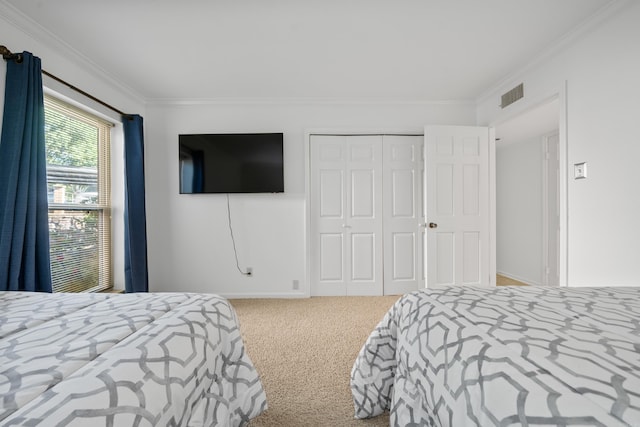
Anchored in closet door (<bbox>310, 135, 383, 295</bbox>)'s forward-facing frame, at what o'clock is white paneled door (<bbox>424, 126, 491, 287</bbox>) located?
The white paneled door is roughly at 9 o'clock from the closet door.

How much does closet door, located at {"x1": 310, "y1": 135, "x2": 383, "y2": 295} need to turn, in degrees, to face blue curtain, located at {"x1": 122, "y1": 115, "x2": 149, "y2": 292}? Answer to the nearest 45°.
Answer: approximately 90° to its right

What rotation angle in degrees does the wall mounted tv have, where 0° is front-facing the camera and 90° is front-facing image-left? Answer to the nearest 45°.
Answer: approximately 0°

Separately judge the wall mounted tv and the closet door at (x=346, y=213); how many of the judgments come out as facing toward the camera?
2

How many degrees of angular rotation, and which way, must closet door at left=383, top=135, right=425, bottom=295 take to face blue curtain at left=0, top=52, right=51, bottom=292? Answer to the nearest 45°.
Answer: approximately 45° to its right

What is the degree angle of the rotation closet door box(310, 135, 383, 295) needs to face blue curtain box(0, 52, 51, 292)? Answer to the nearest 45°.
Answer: approximately 45° to its right

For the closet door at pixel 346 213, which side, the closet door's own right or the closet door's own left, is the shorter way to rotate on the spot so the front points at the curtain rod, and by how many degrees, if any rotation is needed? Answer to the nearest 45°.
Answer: approximately 45° to the closet door's own right

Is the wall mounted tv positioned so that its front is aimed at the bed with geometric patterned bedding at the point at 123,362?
yes

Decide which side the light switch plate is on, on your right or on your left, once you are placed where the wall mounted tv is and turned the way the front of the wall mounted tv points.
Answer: on your left

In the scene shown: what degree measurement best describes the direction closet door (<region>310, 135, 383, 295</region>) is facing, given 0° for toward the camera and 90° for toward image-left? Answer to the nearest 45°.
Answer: approximately 0°
